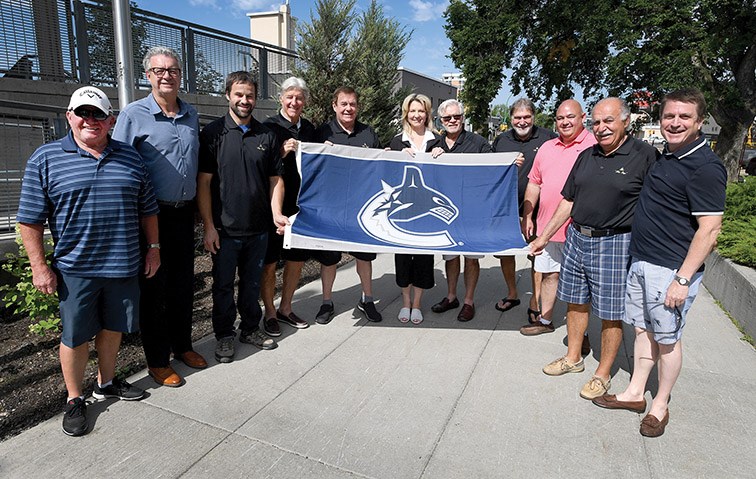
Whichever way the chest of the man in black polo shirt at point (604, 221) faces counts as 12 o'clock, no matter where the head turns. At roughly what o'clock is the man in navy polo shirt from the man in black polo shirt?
The man in navy polo shirt is roughly at 9 o'clock from the man in black polo shirt.

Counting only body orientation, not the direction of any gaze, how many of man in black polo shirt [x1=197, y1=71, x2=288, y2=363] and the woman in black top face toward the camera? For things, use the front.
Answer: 2

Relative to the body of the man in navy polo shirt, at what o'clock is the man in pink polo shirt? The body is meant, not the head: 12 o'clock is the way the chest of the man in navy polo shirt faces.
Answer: The man in pink polo shirt is roughly at 3 o'clock from the man in navy polo shirt.

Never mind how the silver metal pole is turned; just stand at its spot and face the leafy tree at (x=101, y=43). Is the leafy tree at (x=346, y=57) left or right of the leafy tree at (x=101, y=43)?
right

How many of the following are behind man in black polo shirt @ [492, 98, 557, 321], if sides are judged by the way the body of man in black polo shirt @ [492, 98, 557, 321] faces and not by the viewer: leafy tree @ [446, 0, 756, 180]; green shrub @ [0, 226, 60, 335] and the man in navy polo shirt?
1

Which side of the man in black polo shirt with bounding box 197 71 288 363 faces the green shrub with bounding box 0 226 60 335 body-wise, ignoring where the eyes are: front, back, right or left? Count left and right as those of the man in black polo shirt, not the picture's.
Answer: right

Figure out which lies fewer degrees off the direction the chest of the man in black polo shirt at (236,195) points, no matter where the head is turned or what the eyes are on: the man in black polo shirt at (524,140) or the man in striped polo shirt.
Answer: the man in striped polo shirt

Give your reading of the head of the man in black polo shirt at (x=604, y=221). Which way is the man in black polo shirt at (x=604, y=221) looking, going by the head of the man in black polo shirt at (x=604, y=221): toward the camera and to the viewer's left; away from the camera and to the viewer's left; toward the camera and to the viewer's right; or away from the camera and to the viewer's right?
toward the camera and to the viewer's left

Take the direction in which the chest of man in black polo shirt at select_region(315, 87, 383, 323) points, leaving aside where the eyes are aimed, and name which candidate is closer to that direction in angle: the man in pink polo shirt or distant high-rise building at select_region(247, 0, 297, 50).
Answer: the man in pink polo shirt
